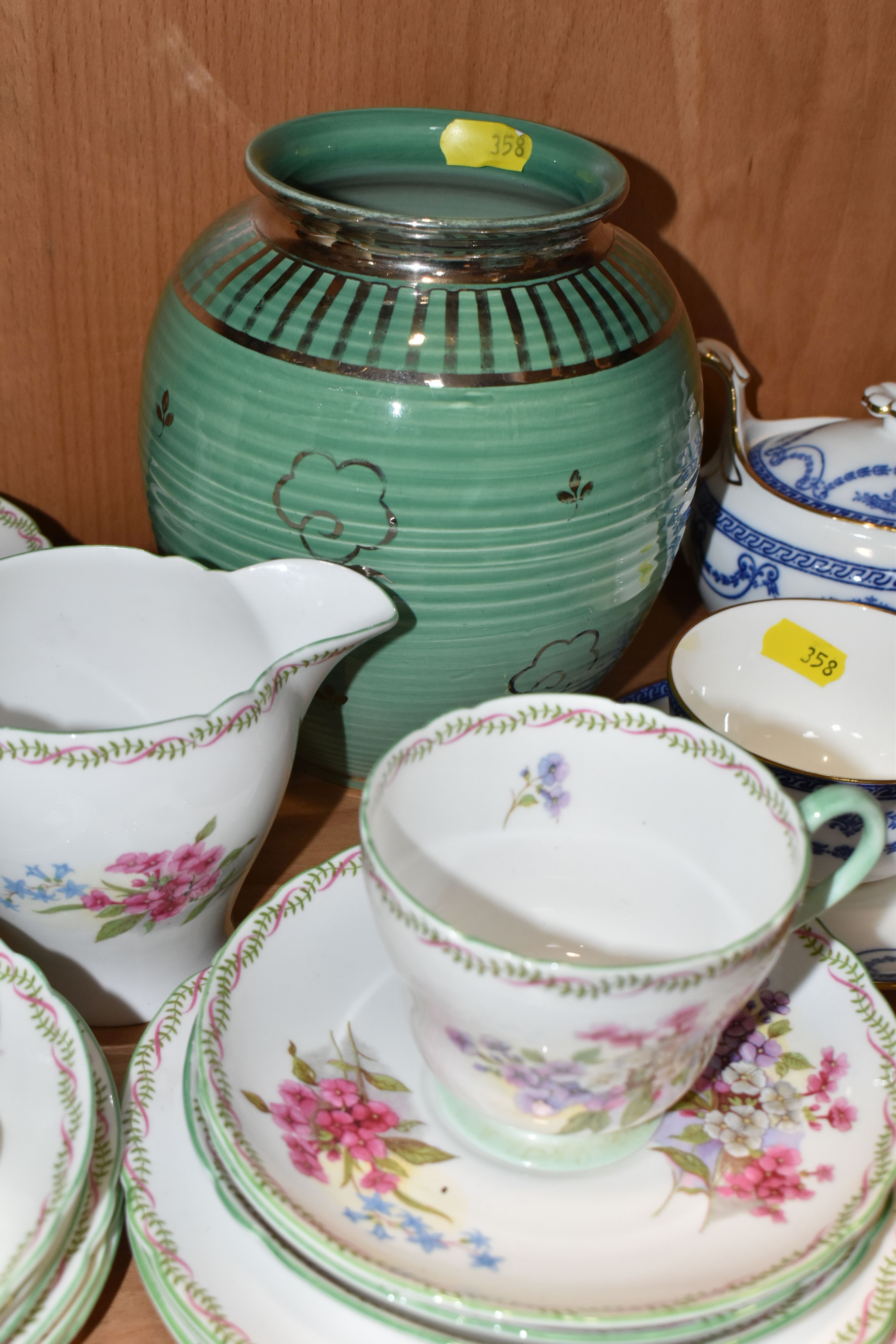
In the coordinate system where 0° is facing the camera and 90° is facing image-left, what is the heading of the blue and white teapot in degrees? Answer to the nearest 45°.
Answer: approximately 270°
